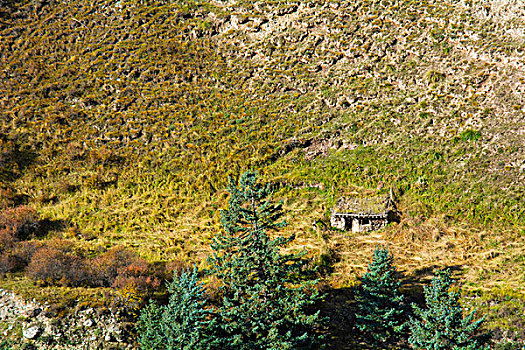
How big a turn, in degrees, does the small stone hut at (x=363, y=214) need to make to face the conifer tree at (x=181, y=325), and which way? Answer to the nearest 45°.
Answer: approximately 45° to its right

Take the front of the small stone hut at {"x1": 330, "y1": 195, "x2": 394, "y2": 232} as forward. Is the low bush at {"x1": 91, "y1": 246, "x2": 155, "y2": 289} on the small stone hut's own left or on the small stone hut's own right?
on the small stone hut's own right

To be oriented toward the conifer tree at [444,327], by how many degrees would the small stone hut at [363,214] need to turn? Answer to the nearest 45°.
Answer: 0° — it already faces it

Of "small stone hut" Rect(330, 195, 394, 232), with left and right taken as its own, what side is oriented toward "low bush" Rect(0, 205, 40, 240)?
right

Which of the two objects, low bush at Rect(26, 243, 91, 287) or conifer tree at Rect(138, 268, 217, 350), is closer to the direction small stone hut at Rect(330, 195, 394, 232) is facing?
the conifer tree

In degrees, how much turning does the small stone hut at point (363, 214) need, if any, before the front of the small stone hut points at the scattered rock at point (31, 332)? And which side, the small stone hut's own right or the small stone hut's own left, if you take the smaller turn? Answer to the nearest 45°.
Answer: approximately 45° to the small stone hut's own right

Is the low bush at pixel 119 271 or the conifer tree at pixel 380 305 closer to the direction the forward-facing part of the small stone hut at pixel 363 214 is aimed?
the conifer tree

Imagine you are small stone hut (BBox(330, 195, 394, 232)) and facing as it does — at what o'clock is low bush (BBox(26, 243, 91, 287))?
The low bush is roughly at 2 o'clock from the small stone hut.

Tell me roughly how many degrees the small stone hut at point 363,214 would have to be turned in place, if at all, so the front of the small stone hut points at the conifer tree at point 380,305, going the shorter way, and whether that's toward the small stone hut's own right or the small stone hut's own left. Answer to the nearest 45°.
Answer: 0° — it already faces it

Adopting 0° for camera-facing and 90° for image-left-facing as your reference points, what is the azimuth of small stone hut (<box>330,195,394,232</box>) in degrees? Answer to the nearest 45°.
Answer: approximately 0°
